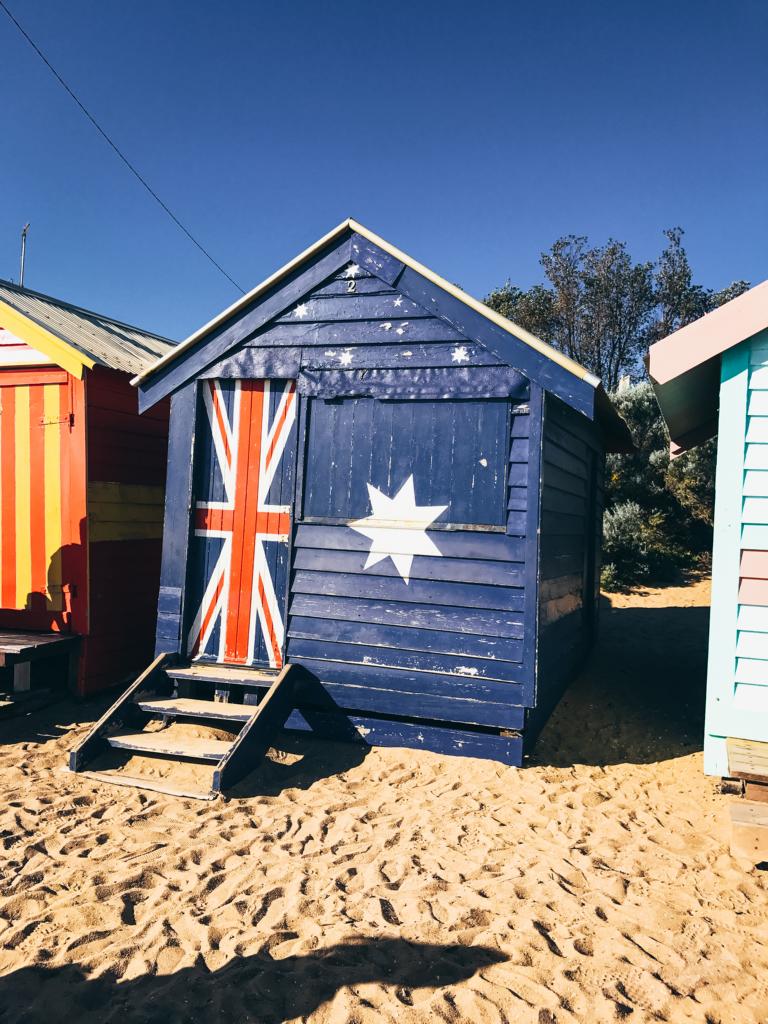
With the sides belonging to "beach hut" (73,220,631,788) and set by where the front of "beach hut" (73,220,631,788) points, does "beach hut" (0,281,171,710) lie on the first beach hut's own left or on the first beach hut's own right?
on the first beach hut's own right

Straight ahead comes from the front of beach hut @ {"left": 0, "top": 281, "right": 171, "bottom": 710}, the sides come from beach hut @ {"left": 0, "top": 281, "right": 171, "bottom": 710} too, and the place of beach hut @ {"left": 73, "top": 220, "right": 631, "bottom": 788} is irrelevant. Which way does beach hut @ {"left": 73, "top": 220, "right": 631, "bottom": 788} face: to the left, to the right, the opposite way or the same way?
the same way

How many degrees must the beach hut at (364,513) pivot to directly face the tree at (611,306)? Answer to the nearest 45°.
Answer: approximately 180°

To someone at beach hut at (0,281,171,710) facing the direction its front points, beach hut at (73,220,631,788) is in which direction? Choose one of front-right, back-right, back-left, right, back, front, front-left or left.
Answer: left

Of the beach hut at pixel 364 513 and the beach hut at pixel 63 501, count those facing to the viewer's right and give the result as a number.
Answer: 0

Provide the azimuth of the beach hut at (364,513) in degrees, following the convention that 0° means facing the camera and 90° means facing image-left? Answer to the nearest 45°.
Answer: approximately 45°

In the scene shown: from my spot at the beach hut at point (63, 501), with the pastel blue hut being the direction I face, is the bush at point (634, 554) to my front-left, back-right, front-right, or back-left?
front-left

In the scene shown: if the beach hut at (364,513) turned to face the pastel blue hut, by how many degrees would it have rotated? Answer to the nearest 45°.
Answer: approximately 90° to its left

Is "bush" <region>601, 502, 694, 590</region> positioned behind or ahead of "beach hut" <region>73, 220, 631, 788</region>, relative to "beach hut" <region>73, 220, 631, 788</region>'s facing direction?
behind

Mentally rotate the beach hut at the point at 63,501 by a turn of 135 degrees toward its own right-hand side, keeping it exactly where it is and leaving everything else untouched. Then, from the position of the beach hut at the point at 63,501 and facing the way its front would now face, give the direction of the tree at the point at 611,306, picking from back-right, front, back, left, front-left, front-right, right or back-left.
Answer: front-right

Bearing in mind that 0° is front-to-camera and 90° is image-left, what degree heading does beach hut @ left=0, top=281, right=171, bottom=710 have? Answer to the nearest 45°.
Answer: approximately 45°
